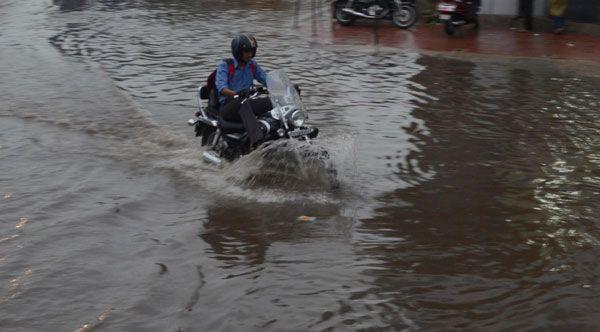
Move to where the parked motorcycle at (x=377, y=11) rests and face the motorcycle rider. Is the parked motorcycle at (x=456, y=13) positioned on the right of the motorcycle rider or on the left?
left

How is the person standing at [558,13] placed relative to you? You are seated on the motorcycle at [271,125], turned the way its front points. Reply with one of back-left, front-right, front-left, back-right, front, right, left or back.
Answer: left

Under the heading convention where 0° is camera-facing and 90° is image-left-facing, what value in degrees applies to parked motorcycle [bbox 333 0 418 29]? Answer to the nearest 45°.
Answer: approximately 270°

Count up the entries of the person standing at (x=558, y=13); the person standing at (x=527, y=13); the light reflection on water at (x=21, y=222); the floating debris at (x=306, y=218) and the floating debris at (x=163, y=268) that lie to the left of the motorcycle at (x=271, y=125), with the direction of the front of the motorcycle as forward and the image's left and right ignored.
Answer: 2

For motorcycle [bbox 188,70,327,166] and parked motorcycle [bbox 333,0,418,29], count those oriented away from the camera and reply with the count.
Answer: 0

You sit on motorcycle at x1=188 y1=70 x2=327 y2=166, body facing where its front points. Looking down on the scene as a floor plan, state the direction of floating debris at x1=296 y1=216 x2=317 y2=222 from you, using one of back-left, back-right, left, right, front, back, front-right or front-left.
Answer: front-right

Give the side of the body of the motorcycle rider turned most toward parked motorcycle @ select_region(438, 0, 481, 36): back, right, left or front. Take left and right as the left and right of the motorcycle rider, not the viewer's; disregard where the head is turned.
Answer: left

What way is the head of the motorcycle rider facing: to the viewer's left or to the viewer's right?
to the viewer's right

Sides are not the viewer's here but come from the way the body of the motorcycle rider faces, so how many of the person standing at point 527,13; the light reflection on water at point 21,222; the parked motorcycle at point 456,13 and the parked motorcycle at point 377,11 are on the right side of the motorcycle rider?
1

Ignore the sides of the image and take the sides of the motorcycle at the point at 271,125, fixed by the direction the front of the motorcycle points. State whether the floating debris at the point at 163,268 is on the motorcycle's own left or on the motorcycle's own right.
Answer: on the motorcycle's own right

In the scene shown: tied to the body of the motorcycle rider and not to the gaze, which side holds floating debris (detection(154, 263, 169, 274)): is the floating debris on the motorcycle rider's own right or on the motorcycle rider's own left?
on the motorcycle rider's own right

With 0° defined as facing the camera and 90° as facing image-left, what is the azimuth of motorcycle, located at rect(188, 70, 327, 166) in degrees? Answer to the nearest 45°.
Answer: approximately 315°

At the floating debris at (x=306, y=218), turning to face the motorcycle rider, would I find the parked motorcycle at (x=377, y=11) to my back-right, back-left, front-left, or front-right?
front-right

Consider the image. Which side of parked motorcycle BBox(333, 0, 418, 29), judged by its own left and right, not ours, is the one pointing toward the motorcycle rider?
right

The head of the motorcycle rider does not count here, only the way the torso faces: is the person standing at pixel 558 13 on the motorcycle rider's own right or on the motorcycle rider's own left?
on the motorcycle rider's own left

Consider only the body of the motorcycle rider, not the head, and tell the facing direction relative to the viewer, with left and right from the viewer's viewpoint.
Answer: facing the viewer and to the right of the viewer

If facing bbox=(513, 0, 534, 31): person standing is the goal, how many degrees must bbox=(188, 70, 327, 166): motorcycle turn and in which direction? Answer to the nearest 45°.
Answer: approximately 90° to its left
